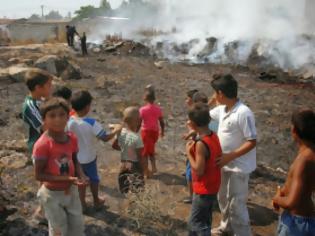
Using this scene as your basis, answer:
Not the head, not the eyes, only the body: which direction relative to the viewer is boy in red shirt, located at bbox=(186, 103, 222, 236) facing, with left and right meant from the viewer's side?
facing away from the viewer and to the left of the viewer

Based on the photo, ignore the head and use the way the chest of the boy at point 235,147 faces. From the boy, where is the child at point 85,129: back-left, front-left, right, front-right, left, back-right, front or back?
front-right

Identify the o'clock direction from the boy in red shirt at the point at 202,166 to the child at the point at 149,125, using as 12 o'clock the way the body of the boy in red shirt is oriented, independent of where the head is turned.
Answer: The child is roughly at 1 o'clock from the boy in red shirt.

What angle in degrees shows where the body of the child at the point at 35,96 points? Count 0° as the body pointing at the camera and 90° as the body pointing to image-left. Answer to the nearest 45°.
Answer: approximately 270°

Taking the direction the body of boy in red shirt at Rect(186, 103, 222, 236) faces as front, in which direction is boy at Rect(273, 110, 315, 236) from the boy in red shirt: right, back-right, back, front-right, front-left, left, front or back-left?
back

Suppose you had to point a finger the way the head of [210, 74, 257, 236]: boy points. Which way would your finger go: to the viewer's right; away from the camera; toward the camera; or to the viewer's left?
to the viewer's left

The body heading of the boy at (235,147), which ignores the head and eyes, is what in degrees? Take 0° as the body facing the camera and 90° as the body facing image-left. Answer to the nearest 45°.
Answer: approximately 45°
